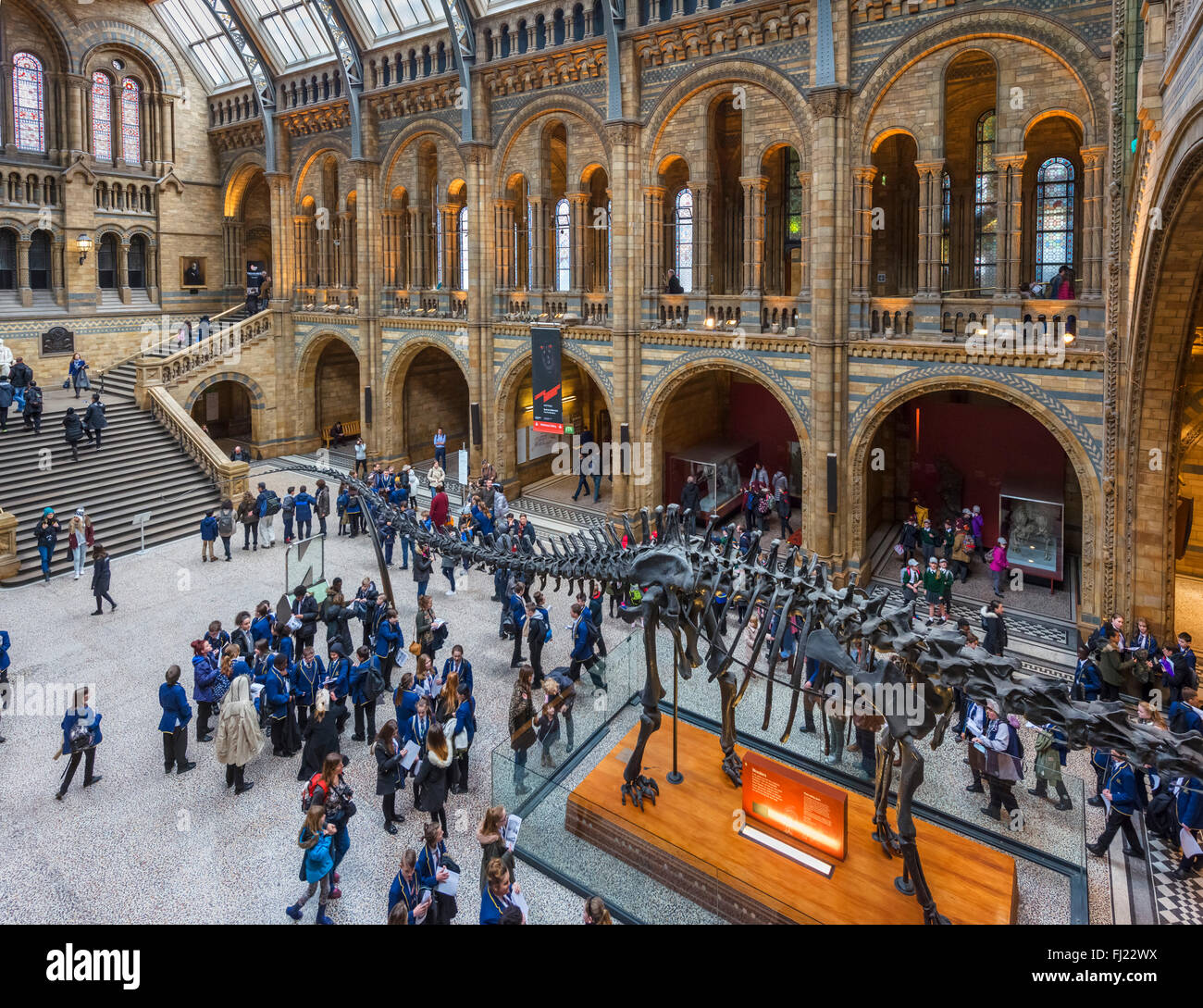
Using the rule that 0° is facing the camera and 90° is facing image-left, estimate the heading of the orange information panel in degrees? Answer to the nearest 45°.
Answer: approximately 45°

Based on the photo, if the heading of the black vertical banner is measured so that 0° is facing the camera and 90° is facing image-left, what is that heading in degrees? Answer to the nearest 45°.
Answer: approximately 45°

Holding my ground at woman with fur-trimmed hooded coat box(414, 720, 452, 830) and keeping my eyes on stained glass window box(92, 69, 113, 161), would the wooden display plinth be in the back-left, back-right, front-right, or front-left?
back-right

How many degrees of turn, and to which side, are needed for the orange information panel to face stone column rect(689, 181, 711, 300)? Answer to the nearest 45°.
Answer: approximately 135° to its right

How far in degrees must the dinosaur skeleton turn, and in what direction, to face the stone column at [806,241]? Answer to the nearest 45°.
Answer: approximately 135° to its left

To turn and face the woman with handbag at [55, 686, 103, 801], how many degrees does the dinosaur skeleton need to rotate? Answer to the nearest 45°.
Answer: approximately 135° to its right

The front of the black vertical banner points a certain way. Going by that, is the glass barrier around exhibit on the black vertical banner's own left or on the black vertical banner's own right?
on the black vertical banner's own left

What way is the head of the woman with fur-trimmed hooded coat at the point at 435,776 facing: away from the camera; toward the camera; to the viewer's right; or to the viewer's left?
away from the camera
